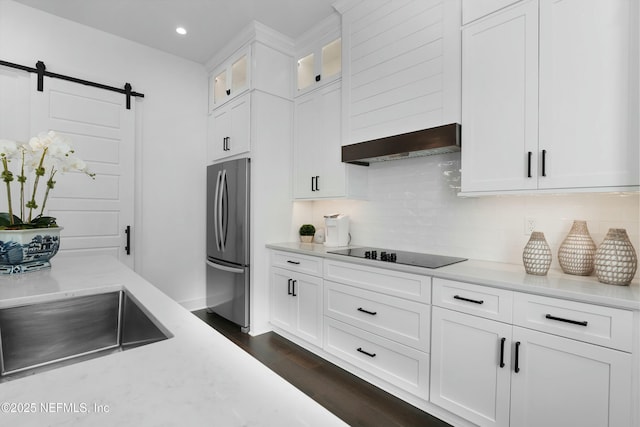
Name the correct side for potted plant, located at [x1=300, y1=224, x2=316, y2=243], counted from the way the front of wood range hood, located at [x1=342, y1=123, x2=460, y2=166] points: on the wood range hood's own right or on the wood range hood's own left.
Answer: on the wood range hood's own right

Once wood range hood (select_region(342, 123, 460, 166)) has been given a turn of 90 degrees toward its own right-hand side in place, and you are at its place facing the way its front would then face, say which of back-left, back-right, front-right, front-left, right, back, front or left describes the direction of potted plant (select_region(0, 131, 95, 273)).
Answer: left

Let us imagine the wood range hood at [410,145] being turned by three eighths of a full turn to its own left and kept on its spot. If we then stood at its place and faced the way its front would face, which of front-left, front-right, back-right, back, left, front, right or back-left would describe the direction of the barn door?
back

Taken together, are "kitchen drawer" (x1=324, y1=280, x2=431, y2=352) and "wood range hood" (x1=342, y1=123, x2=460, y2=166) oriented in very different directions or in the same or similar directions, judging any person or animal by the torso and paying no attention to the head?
same or similar directions

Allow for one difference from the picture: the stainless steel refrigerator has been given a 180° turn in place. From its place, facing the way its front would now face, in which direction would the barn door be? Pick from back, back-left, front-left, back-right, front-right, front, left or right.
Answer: back-left

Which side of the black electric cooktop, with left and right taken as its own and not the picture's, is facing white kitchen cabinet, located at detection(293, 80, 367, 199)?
right

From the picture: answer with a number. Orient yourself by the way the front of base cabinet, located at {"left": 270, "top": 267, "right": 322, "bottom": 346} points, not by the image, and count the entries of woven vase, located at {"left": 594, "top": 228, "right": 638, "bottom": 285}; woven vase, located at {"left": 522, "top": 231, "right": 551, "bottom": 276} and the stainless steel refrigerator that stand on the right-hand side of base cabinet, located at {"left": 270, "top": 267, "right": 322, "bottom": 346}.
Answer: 1

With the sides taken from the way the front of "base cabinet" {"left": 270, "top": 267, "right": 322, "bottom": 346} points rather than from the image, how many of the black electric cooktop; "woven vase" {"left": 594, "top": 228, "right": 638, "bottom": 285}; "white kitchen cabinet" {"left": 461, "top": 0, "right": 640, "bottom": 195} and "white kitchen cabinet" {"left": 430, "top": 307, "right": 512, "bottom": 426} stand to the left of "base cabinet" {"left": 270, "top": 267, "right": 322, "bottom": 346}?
4

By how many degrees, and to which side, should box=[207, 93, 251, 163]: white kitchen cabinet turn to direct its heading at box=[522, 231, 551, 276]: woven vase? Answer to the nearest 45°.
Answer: approximately 90° to its left

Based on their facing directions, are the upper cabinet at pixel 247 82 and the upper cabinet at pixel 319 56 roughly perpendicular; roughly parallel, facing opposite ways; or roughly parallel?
roughly parallel

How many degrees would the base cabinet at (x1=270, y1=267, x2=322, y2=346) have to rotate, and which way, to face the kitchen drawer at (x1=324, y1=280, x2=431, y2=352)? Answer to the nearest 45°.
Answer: approximately 90° to its left

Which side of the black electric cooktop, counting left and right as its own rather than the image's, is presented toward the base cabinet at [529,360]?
left

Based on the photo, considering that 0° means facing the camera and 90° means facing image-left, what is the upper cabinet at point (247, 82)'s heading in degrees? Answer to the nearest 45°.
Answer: approximately 45°

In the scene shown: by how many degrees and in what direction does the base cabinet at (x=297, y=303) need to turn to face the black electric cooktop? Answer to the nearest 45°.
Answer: approximately 90° to its left

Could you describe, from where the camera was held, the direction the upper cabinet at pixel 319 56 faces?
facing the viewer and to the left of the viewer

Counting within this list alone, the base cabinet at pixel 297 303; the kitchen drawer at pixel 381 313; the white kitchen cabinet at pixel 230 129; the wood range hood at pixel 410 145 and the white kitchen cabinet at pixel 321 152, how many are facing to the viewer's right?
0

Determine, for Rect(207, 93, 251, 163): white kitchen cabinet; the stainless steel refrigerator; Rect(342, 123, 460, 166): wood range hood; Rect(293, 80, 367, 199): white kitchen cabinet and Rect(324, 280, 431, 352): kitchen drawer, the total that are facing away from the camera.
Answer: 0

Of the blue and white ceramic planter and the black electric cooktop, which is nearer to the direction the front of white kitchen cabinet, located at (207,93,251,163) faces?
the blue and white ceramic planter
